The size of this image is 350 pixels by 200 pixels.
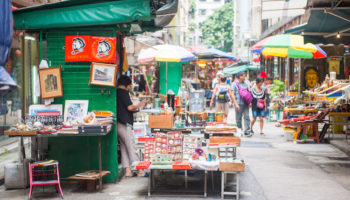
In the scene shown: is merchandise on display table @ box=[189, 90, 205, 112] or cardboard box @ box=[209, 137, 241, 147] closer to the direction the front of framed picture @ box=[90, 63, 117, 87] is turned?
the cardboard box

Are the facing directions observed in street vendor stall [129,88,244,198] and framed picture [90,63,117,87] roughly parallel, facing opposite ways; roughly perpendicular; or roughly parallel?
roughly parallel

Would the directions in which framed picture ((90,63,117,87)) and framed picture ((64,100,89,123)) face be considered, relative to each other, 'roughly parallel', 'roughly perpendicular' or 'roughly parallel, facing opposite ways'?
roughly parallel

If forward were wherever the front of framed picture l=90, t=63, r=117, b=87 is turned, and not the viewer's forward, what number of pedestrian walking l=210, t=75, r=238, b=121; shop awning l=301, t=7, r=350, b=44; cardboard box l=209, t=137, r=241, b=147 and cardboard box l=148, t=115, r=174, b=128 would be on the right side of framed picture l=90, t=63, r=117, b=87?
0

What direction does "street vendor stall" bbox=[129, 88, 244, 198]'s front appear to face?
toward the camera

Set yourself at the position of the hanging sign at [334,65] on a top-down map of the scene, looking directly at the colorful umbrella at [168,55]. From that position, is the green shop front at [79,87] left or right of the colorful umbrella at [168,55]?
left

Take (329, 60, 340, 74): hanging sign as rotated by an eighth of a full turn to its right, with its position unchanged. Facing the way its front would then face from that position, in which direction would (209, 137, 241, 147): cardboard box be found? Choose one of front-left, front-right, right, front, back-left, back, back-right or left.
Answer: front-left

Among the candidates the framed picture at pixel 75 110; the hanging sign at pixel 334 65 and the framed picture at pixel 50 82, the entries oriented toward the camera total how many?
3

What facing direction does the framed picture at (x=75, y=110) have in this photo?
toward the camera
